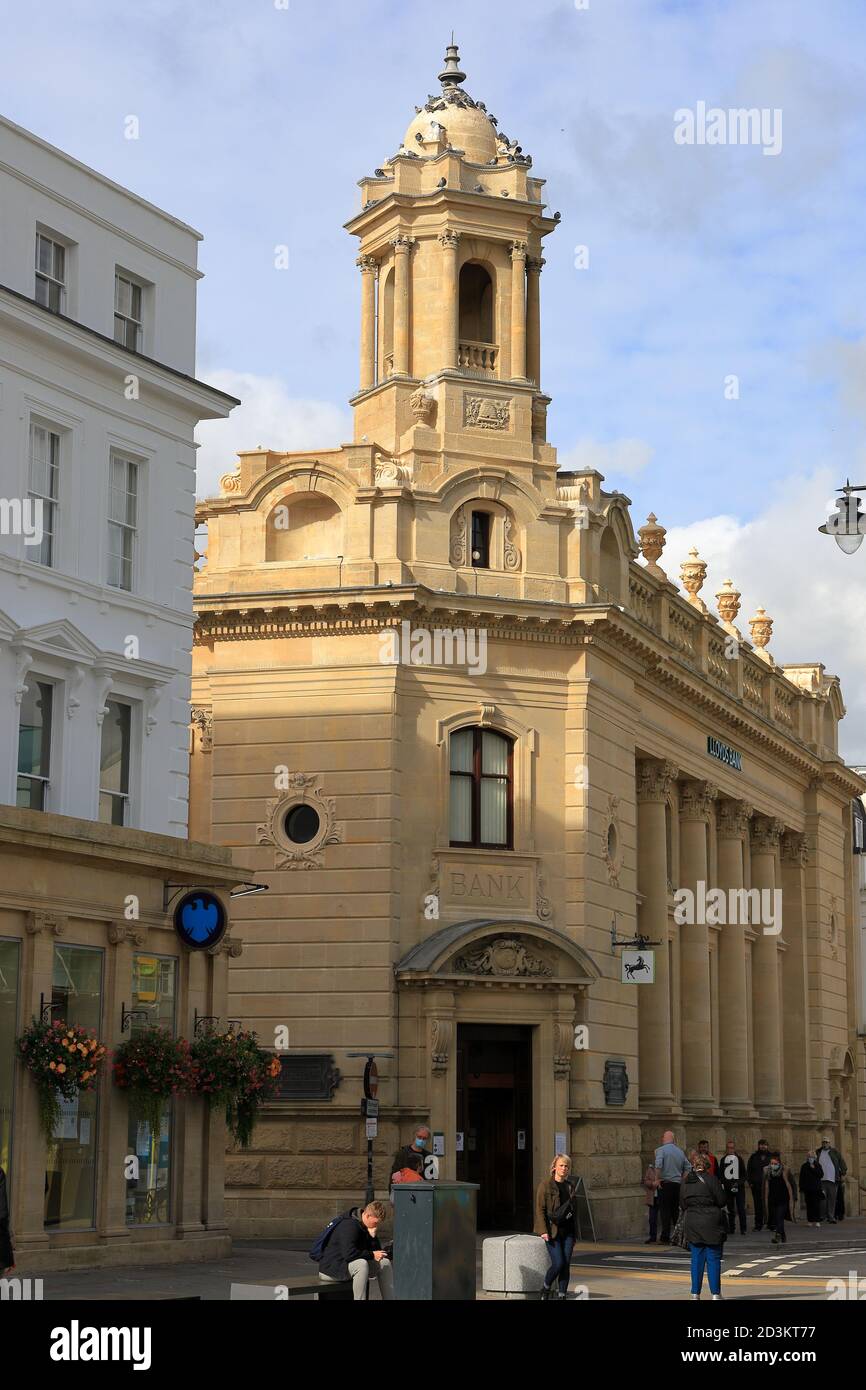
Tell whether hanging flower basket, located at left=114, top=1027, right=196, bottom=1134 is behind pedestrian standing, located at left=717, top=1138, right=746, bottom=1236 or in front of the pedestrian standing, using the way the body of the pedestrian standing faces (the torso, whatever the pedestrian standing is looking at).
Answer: in front

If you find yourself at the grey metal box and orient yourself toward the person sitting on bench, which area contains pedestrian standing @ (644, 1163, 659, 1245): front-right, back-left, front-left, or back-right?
back-right

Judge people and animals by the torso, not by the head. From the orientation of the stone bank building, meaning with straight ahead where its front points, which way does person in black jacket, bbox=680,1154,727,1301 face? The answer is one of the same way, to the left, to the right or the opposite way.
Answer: the opposite way

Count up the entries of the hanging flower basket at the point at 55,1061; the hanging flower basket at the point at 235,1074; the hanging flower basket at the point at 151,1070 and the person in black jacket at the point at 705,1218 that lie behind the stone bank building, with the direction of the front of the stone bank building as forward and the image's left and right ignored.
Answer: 0

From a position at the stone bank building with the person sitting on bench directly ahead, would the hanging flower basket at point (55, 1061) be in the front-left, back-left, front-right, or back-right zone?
front-right

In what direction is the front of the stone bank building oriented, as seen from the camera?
facing the viewer

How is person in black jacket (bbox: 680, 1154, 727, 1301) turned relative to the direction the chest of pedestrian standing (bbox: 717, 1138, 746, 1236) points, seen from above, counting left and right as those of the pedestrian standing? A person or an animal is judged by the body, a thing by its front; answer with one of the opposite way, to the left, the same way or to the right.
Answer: the opposite way

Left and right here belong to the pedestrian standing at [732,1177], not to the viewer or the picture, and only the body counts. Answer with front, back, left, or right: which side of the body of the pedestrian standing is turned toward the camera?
front

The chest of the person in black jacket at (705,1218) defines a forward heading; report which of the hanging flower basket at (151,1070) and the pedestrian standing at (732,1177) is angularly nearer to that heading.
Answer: the pedestrian standing

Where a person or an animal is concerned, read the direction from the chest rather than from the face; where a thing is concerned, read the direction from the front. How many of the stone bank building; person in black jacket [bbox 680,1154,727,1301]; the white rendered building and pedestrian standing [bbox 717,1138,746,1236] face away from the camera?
1

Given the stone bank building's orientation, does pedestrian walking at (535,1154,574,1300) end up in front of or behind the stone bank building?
in front

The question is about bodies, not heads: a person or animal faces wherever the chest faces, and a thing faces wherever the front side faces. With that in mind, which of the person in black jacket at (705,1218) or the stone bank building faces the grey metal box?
the stone bank building

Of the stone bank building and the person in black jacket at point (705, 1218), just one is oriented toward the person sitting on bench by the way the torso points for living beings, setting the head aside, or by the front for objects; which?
the stone bank building

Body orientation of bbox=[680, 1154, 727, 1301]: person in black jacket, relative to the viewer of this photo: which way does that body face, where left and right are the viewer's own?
facing away from the viewer

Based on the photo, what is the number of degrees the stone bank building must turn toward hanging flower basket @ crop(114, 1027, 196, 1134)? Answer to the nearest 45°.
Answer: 0° — it already faces it

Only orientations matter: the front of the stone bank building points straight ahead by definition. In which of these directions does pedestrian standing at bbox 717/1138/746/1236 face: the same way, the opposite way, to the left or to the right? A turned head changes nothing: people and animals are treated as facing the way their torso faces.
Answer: the same way

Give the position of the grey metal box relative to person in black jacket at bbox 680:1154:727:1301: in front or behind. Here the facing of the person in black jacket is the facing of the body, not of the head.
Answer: behind

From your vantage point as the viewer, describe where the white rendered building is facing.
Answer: facing the viewer and to the right of the viewer
